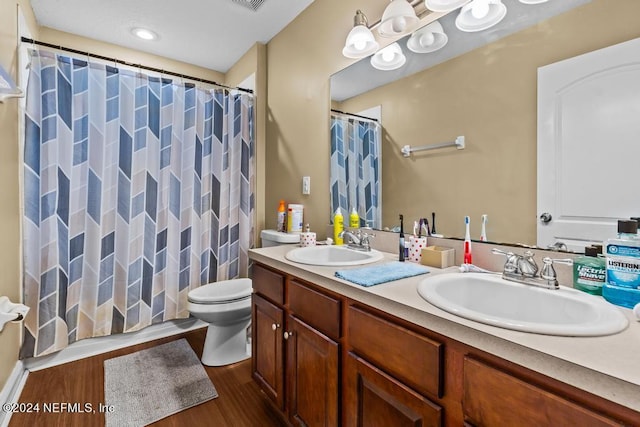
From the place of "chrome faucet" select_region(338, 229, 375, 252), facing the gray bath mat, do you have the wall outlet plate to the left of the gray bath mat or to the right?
right

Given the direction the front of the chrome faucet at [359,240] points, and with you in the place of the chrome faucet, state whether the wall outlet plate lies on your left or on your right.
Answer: on your right

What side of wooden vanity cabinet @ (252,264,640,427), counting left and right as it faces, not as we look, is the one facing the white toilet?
right

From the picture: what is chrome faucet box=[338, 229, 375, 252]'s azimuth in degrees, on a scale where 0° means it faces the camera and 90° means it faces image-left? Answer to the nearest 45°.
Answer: approximately 45°

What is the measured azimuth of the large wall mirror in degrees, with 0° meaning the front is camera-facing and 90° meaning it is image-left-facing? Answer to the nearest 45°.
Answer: approximately 45°

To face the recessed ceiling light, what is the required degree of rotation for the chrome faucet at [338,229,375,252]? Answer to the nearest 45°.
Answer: approximately 45° to its right

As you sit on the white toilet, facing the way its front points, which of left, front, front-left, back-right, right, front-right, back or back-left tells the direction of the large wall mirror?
left

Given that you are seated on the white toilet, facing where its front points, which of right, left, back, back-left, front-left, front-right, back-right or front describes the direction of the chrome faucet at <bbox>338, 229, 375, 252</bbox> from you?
left

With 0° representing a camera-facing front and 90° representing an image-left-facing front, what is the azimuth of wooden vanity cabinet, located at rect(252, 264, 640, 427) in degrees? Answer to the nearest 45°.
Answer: approximately 45°
